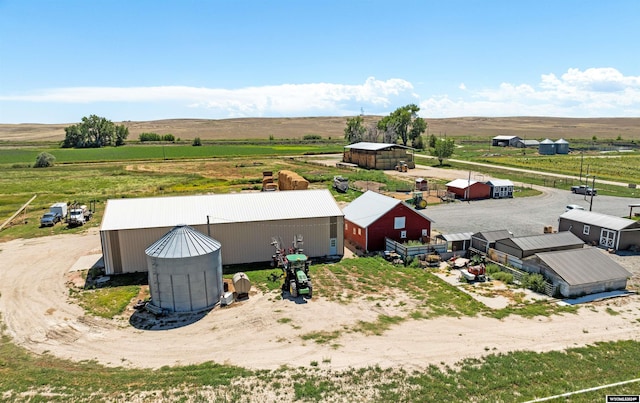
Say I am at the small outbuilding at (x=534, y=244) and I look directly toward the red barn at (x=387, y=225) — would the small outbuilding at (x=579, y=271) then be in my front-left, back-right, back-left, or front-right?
back-left

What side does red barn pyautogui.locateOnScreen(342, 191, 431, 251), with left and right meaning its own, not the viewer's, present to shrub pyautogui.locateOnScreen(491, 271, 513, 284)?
front

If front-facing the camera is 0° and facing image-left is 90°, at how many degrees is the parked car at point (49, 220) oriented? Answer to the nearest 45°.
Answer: approximately 45°

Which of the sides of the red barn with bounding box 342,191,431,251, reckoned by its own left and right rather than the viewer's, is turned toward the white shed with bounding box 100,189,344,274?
right

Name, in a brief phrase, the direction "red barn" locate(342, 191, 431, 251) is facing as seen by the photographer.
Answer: facing the viewer and to the right of the viewer

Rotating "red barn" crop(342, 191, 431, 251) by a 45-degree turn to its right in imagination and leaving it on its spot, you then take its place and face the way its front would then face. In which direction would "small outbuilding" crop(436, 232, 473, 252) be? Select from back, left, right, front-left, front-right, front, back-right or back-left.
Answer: left

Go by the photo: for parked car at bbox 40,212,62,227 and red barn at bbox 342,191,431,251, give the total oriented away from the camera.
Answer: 0

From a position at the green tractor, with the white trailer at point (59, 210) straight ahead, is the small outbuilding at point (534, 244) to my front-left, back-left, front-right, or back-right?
back-right
